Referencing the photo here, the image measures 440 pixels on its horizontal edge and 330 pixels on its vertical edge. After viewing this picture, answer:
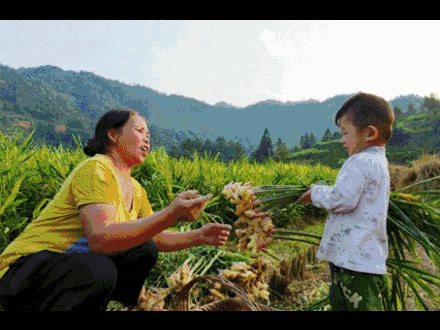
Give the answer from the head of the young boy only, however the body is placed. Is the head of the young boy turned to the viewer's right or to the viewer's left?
to the viewer's left

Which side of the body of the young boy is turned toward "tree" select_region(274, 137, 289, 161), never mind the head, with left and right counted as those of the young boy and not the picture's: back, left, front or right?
right

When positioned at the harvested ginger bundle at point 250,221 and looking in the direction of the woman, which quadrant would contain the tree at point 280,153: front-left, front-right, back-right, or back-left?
back-right

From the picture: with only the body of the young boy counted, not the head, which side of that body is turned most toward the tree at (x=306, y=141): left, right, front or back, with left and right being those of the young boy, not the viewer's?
right

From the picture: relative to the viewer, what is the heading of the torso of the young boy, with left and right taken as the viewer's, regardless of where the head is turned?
facing to the left of the viewer

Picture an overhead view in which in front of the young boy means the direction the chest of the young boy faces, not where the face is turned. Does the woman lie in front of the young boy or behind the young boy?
in front
